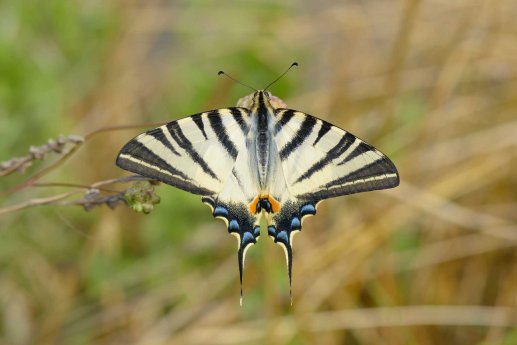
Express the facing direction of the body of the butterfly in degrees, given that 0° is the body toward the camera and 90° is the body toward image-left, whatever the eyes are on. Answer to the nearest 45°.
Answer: approximately 180°
